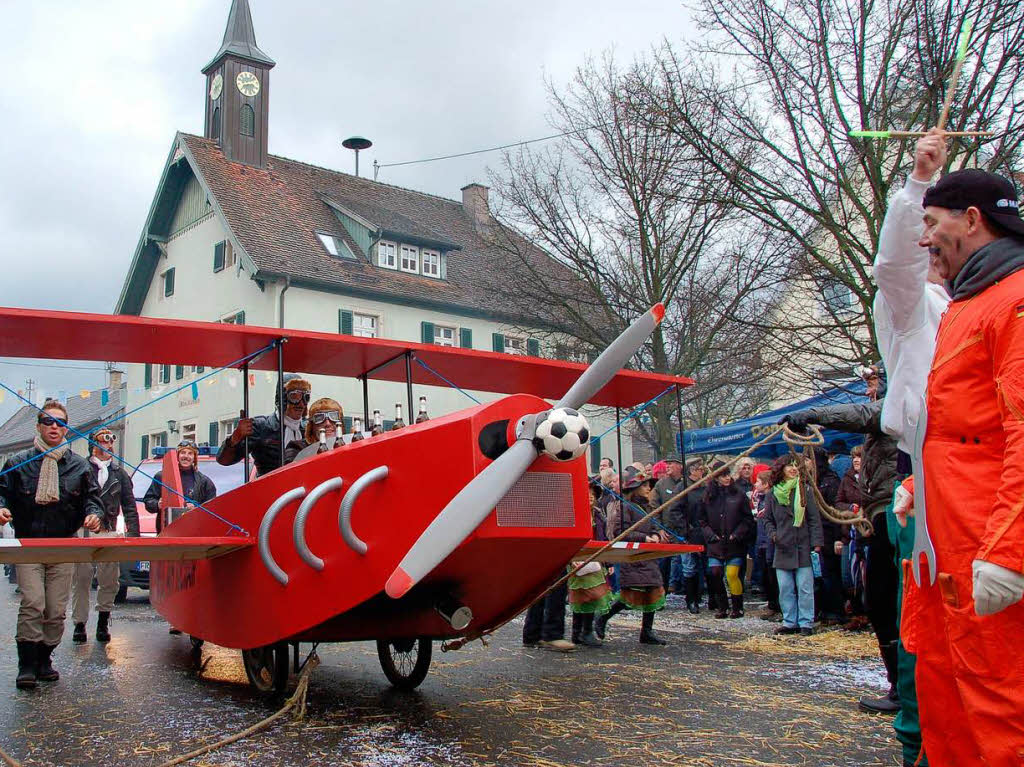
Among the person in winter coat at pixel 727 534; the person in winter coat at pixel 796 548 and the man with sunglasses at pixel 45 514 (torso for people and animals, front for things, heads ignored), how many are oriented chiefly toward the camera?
3

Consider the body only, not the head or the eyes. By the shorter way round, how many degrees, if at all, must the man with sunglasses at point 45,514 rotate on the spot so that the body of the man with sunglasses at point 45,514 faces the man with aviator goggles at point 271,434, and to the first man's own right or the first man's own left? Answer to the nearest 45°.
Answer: approximately 90° to the first man's own left

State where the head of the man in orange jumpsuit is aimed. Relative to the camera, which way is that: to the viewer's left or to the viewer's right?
to the viewer's left

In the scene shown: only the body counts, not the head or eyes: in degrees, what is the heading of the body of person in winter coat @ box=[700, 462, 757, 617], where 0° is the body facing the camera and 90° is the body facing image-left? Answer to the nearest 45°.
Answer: approximately 0°

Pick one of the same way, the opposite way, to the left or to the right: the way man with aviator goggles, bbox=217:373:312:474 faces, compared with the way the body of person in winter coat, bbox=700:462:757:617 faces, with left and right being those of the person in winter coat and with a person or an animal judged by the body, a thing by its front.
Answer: to the left

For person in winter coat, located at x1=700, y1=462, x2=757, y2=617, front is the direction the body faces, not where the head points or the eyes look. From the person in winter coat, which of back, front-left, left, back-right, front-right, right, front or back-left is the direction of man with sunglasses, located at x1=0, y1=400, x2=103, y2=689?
front-right

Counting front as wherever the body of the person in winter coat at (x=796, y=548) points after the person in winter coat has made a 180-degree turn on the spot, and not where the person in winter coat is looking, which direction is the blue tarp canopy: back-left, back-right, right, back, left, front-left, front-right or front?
front

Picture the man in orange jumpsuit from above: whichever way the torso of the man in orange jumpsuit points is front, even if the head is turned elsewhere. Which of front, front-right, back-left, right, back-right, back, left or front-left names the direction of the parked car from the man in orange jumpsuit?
front-right

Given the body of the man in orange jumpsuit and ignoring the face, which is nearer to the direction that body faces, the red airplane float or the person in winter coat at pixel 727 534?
the red airplane float

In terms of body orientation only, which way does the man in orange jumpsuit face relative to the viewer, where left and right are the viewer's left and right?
facing to the left of the viewer
